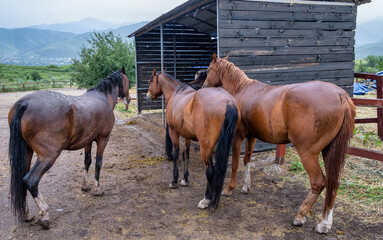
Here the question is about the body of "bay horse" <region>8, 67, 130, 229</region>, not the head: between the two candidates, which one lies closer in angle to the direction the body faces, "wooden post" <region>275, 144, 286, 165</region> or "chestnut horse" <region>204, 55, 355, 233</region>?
the wooden post

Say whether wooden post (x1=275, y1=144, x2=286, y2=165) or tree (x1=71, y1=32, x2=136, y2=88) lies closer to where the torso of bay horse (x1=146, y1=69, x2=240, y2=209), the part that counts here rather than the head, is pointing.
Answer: the tree

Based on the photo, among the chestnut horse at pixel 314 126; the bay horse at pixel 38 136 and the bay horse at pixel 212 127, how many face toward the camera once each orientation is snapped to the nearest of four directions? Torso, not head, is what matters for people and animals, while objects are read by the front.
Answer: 0

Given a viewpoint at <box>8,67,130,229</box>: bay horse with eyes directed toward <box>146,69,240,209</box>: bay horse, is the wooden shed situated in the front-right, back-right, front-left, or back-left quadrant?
front-left

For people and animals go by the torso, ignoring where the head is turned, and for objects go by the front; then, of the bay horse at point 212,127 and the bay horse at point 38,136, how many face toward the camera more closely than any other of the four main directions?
0

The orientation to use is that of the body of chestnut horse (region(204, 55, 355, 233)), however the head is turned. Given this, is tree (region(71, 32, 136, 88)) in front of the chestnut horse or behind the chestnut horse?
in front

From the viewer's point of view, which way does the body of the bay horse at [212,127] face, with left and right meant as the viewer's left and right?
facing away from the viewer and to the left of the viewer

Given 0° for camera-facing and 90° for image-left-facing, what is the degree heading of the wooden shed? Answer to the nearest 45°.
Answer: approximately 45°

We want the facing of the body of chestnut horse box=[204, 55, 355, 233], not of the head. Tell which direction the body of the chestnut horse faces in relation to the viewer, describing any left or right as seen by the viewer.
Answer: facing away from the viewer and to the left of the viewer

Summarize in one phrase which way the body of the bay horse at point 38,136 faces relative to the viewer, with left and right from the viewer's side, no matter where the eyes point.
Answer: facing away from the viewer and to the right of the viewer

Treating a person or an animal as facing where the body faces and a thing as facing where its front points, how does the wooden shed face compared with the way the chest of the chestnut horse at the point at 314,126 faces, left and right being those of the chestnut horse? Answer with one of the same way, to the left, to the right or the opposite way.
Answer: to the left

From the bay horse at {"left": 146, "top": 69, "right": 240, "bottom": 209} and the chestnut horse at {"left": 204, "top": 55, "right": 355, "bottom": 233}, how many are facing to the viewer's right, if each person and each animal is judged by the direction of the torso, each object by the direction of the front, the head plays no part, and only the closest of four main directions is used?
0
